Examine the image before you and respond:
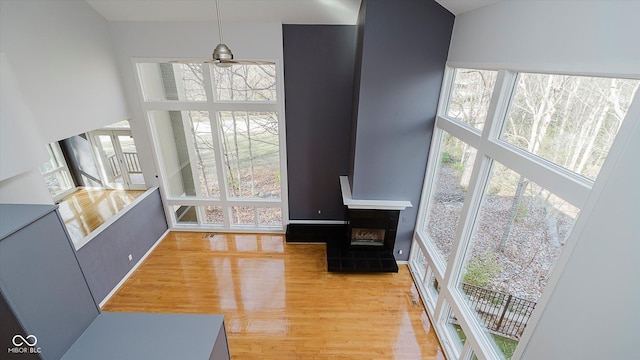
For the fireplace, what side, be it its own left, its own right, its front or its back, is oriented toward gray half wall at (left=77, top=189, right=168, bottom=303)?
right

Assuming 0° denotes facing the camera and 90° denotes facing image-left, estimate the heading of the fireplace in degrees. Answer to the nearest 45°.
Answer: approximately 0°

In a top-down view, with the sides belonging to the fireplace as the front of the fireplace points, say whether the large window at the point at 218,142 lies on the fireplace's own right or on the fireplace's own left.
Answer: on the fireplace's own right

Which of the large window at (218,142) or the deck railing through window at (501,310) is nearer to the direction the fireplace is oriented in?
the deck railing through window
